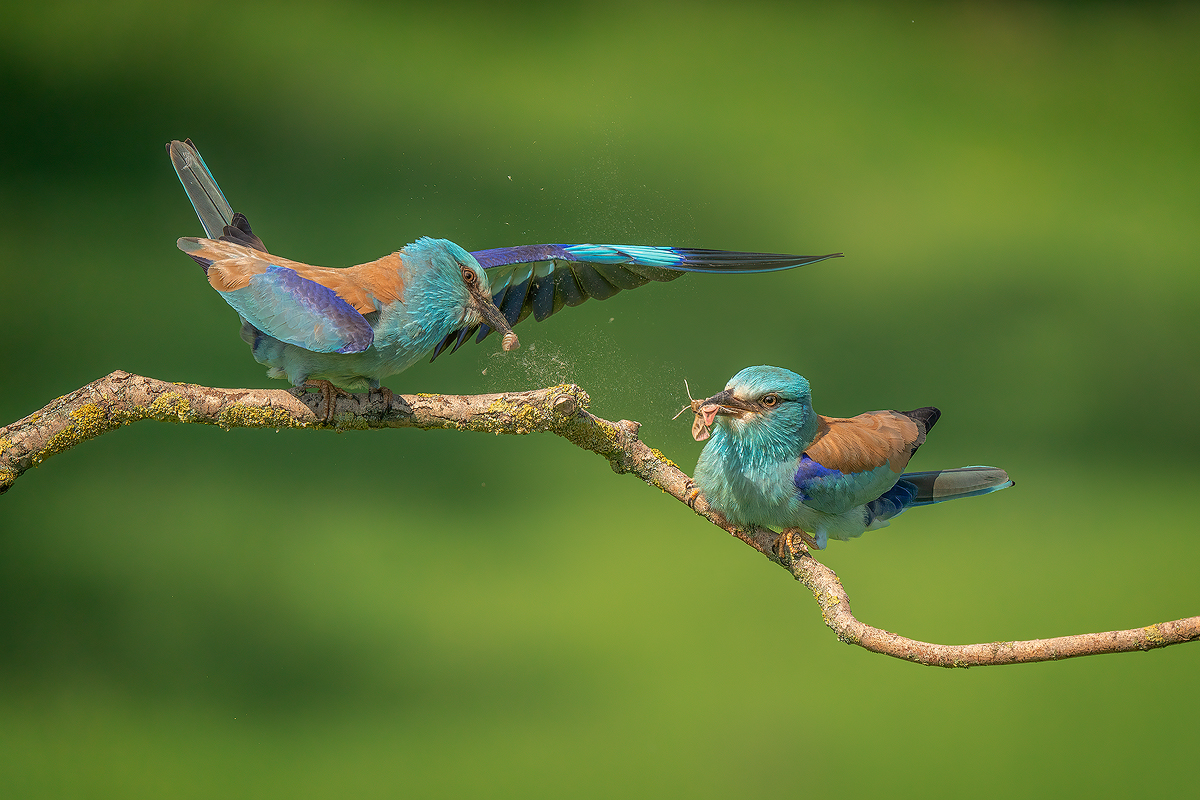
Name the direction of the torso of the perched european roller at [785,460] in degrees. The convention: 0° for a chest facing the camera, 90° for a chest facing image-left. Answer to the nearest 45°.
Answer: approximately 45°
